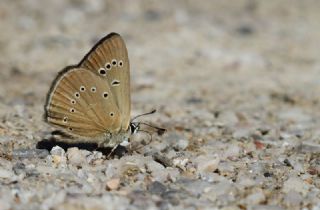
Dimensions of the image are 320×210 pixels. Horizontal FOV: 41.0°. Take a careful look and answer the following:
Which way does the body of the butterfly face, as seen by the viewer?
to the viewer's right
